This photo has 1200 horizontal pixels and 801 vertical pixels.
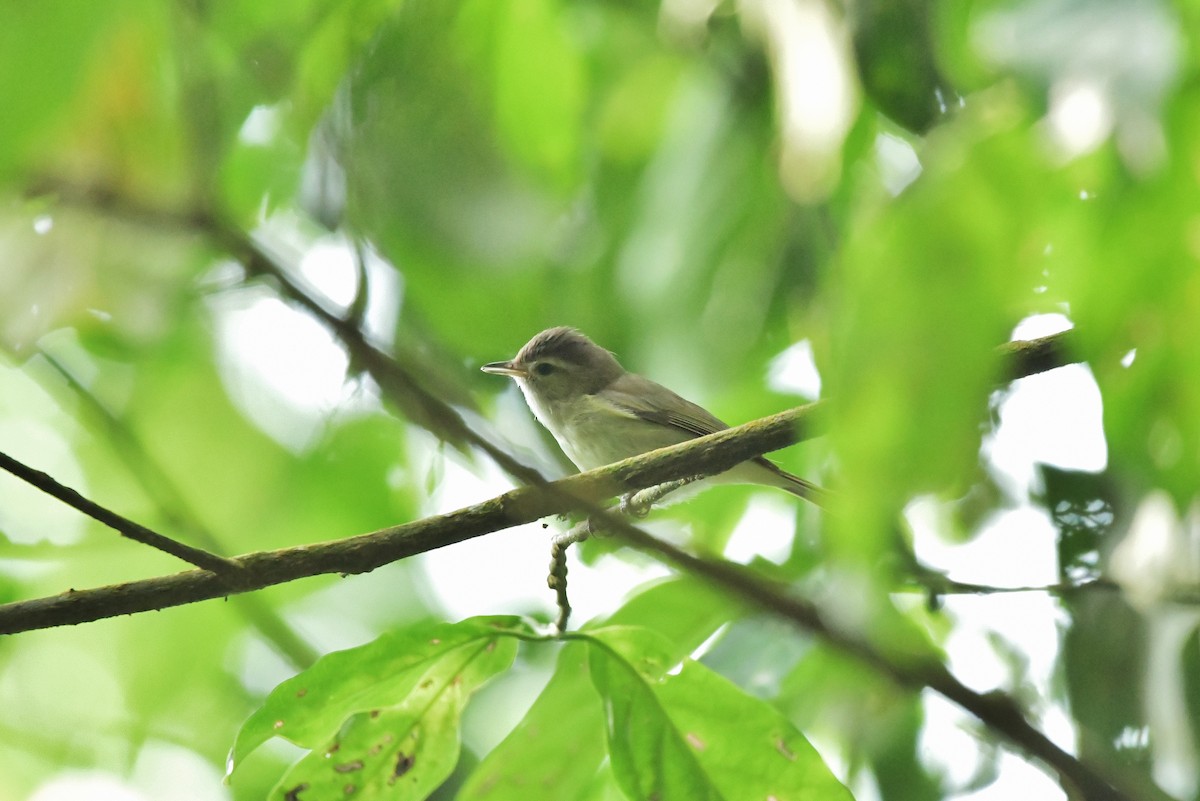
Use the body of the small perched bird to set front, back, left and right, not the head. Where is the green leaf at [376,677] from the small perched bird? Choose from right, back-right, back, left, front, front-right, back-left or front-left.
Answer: front

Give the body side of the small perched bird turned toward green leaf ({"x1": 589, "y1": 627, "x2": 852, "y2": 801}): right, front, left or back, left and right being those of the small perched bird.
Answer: left

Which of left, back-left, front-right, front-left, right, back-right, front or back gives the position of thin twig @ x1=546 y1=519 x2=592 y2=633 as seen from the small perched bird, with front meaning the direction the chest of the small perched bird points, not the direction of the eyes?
front

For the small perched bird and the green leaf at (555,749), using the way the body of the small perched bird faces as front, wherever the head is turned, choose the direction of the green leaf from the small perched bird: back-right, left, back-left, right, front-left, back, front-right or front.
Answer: left

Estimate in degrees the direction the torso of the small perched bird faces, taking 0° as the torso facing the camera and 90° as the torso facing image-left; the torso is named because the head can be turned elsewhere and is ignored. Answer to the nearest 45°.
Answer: approximately 90°

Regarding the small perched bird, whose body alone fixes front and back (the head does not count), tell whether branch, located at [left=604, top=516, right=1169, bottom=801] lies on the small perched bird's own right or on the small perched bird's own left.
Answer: on the small perched bird's own left

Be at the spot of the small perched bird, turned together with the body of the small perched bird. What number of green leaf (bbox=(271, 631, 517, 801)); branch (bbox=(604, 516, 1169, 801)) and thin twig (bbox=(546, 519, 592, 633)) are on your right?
0
